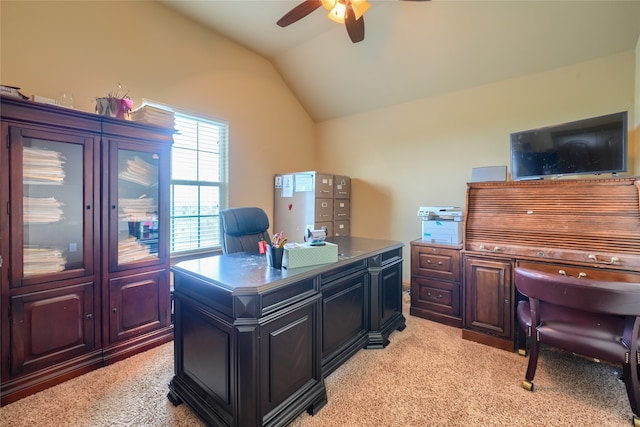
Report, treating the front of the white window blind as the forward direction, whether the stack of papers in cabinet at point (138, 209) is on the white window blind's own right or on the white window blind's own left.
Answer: on the white window blind's own right

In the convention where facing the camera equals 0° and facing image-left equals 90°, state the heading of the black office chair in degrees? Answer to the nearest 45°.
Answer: approximately 315°

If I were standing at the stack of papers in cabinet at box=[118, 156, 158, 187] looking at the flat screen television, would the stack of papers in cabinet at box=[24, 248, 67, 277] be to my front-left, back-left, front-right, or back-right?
back-right

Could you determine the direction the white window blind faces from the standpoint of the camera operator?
facing the viewer and to the right of the viewer

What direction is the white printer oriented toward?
toward the camera

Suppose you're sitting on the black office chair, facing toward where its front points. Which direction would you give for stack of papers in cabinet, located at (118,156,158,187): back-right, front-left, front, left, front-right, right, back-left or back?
back-right

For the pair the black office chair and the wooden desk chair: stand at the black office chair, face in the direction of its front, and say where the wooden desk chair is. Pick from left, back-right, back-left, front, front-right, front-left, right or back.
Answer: front

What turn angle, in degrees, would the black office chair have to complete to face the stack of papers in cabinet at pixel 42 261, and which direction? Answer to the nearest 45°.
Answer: approximately 135° to its right
